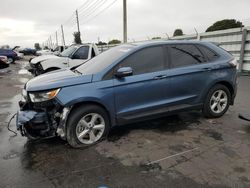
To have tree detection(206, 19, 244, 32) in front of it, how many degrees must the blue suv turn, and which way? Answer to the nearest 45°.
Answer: approximately 180°

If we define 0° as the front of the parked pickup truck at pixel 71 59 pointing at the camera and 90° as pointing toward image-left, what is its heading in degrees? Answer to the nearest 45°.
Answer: approximately 45°

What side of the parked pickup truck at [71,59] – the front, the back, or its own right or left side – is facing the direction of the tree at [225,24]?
back

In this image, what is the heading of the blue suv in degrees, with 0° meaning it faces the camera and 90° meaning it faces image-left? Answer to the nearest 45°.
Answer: approximately 45°

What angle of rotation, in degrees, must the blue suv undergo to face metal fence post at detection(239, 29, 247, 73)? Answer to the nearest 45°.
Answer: approximately 180°

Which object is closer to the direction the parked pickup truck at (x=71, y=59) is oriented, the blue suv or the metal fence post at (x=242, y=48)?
the blue suv
